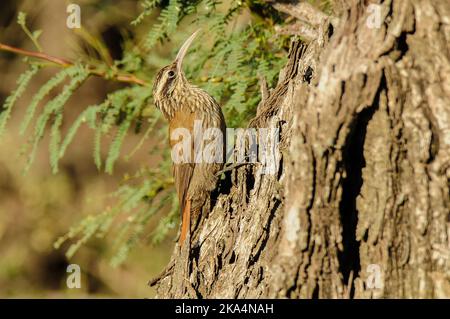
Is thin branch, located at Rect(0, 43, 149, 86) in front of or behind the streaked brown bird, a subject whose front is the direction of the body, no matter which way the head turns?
behind

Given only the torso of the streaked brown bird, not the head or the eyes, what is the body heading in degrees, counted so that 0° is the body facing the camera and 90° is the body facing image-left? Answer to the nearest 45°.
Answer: approximately 270°
